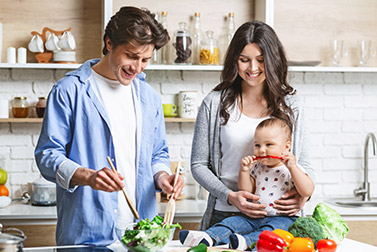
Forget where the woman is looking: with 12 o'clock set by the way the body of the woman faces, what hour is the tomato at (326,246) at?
The tomato is roughly at 11 o'clock from the woman.

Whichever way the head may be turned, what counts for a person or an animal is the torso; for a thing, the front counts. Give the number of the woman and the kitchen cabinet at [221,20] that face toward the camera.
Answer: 2

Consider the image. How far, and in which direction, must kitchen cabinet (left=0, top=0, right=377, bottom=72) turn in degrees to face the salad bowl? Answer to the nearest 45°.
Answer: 0° — it already faces it

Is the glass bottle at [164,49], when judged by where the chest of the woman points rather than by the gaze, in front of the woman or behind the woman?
behind

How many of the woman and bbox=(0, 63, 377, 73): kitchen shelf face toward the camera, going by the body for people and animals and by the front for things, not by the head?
2

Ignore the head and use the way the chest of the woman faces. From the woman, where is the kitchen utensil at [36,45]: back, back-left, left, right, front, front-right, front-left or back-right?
back-right

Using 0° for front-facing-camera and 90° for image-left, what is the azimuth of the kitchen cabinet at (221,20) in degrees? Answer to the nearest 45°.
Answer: approximately 0°
